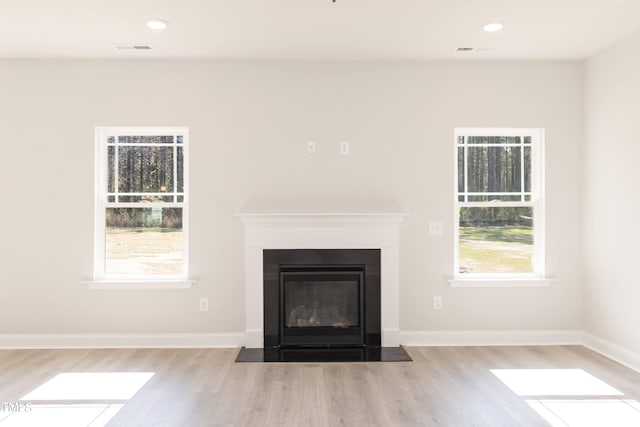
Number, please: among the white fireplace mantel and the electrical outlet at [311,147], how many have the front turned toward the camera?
2

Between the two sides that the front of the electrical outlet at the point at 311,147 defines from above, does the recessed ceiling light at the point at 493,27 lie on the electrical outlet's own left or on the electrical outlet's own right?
on the electrical outlet's own left

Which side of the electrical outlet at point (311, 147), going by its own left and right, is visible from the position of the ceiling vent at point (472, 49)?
left

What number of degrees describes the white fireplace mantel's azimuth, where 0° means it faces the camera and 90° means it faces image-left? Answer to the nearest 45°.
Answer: approximately 0°

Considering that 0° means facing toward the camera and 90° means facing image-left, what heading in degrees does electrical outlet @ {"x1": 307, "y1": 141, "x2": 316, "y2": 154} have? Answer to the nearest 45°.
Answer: approximately 0°
